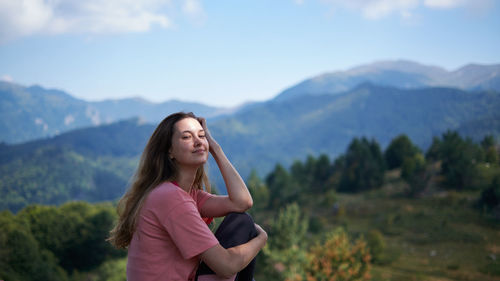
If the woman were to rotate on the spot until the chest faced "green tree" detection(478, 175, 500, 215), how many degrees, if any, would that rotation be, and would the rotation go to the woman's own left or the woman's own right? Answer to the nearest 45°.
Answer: approximately 45° to the woman's own left

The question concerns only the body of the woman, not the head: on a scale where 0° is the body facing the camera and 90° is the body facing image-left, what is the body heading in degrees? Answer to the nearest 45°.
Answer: approximately 270°

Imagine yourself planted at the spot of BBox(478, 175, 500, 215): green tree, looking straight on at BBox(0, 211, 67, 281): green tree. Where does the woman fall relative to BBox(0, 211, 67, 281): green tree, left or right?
left
